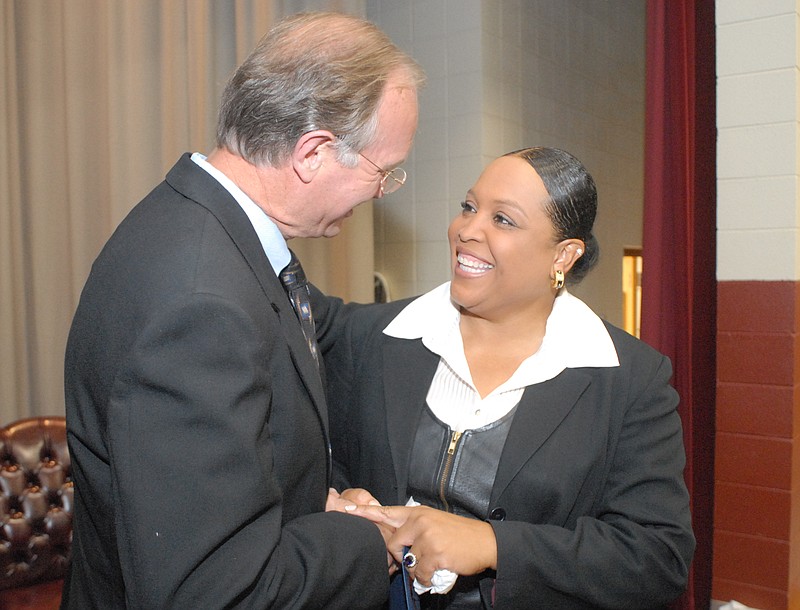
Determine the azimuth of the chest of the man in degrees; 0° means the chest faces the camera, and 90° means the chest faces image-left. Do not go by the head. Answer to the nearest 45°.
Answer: approximately 270°

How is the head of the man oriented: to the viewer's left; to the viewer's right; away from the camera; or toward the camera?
to the viewer's right

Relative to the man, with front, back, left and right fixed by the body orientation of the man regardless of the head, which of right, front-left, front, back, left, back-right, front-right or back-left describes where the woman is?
front-left

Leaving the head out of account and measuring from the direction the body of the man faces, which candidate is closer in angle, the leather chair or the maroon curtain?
the maroon curtain

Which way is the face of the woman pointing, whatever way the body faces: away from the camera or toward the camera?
toward the camera

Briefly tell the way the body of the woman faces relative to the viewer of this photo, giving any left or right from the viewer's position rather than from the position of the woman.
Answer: facing the viewer and to the left of the viewer

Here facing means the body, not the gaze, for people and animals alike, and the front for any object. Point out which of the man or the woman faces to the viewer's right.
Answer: the man

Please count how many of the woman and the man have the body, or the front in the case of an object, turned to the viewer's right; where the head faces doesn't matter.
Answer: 1

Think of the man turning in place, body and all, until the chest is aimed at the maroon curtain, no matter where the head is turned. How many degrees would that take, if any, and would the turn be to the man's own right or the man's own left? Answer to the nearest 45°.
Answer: approximately 45° to the man's own left

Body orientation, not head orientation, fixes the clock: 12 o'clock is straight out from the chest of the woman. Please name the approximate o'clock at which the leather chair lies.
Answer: The leather chair is roughly at 2 o'clock from the woman.

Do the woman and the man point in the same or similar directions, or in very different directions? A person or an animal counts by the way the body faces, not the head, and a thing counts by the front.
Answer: very different directions

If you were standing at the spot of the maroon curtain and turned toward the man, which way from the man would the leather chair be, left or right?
right
